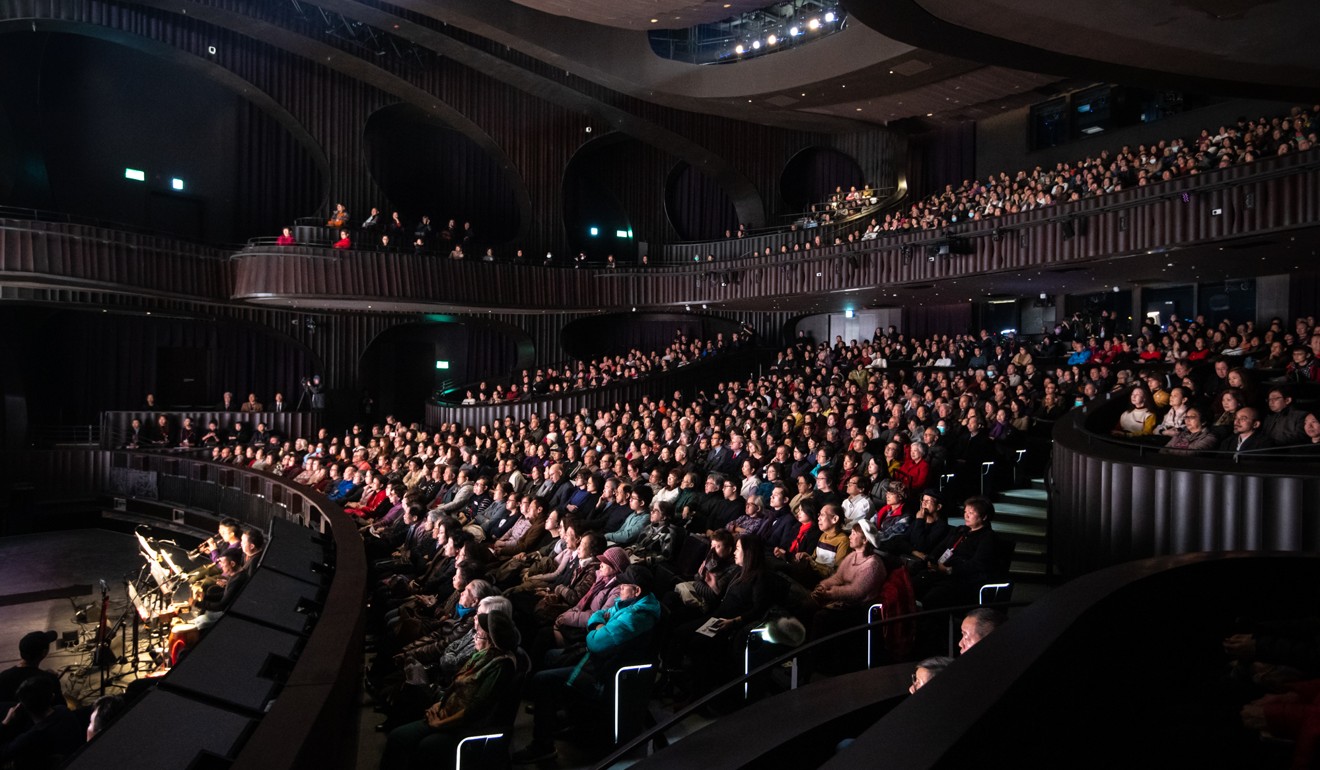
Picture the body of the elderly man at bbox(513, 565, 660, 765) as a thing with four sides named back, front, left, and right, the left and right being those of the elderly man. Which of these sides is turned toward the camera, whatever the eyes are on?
left

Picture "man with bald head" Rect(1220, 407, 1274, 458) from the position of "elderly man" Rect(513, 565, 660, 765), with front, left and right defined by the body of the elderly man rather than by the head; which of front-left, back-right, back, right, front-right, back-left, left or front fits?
back

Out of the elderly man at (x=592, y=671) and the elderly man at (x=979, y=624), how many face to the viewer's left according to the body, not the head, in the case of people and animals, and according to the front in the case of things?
2

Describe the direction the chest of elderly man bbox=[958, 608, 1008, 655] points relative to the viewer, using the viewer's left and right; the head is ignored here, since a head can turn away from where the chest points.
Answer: facing to the left of the viewer

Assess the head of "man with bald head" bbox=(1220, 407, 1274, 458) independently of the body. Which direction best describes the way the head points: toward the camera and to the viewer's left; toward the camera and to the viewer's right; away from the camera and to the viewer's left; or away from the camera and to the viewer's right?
toward the camera and to the viewer's left

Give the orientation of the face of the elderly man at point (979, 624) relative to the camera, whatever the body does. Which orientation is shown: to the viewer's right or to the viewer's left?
to the viewer's left

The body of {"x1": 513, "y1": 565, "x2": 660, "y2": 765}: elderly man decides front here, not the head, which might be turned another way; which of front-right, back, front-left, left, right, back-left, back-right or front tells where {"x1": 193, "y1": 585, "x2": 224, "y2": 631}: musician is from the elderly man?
front-right
